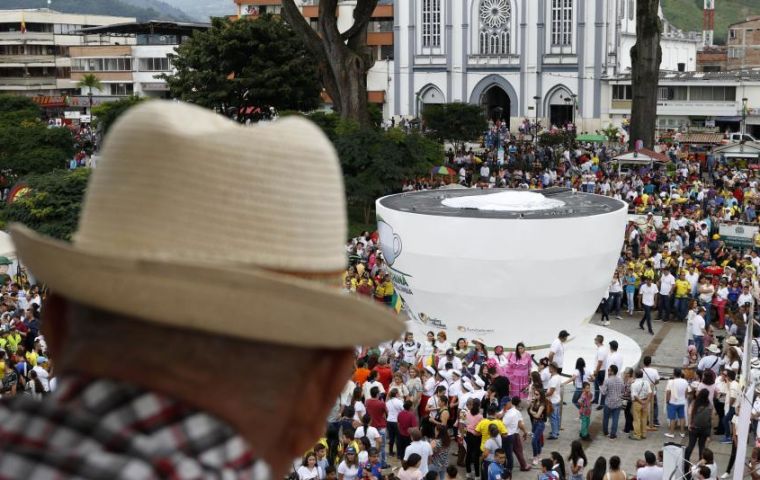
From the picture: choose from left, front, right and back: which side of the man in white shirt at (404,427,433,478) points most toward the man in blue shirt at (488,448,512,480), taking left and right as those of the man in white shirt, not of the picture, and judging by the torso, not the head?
right

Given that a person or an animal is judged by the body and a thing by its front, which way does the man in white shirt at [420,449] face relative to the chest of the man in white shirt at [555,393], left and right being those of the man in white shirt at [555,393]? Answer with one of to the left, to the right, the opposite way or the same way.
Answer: to the right

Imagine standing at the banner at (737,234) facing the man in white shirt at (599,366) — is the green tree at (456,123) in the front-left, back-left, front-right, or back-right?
back-right

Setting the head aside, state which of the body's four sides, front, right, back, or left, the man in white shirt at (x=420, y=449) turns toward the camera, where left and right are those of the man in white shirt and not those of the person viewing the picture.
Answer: back

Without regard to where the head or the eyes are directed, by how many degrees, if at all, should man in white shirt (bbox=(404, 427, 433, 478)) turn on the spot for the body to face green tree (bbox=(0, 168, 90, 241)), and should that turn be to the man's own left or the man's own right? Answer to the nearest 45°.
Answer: approximately 45° to the man's own left

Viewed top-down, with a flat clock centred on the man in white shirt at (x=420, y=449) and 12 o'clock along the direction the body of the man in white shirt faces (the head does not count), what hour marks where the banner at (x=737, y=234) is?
The banner is roughly at 1 o'clock from the man in white shirt.

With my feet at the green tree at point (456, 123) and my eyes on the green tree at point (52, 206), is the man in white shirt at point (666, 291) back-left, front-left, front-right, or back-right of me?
front-left

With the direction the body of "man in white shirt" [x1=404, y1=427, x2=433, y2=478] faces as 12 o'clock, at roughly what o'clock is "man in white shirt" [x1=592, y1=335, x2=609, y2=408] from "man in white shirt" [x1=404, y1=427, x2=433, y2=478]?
"man in white shirt" [x1=592, y1=335, x2=609, y2=408] is roughly at 1 o'clock from "man in white shirt" [x1=404, y1=427, x2=433, y2=478].

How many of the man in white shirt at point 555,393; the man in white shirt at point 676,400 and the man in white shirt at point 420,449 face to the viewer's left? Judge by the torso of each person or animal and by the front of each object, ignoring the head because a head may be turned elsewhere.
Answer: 1

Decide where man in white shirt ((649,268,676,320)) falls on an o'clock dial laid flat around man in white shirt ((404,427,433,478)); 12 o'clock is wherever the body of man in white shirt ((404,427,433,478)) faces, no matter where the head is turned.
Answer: man in white shirt ((649,268,676,320)) is roughly at 1 o'clock from man in white shirt ((404,427,433,478)).

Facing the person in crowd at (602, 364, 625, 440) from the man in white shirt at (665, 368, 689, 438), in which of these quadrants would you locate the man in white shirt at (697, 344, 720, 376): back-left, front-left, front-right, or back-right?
back-right
